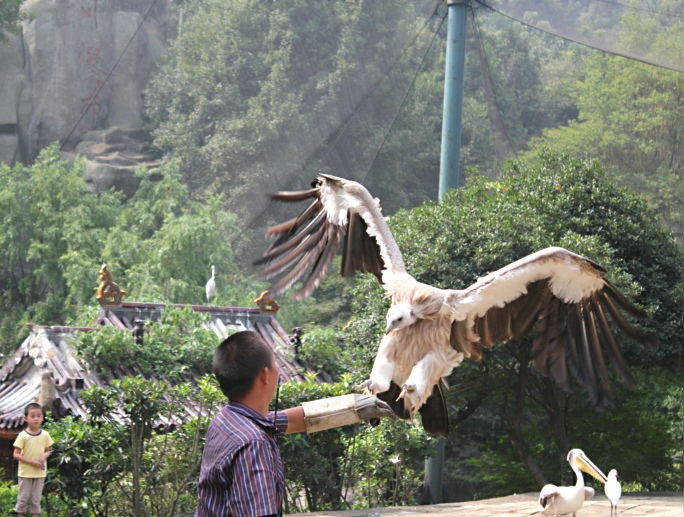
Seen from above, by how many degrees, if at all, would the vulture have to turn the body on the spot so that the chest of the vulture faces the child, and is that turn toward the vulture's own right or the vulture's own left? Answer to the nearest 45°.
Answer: approximately 45° to the vulture's own right

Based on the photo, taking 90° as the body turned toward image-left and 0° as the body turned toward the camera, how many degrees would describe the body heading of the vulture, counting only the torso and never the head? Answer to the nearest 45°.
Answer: approximately 45°

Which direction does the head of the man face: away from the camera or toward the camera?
away from the camera

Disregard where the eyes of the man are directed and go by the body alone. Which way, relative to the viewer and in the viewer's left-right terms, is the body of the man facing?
facing away from the viewer and to the right of the viewer

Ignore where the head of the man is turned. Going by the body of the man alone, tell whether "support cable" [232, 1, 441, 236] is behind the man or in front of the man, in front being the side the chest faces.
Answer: in front

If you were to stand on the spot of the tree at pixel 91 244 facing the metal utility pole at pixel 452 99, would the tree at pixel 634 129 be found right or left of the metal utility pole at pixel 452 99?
left
